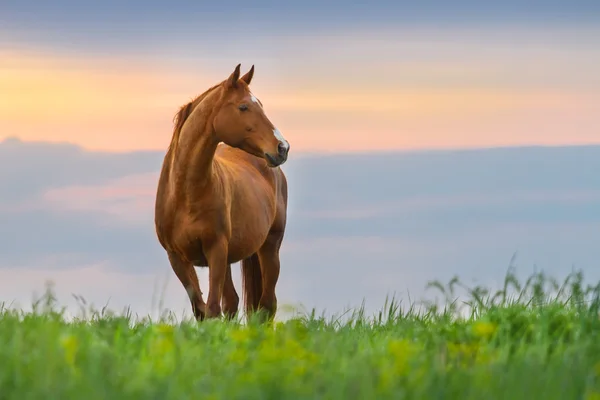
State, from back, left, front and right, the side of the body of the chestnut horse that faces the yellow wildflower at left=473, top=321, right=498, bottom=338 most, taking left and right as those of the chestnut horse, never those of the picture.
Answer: left
